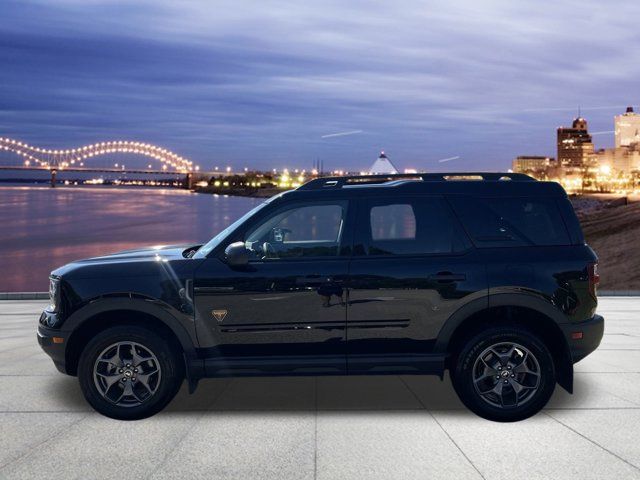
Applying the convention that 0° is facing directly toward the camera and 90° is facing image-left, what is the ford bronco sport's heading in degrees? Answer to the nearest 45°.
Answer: approximately 90°
